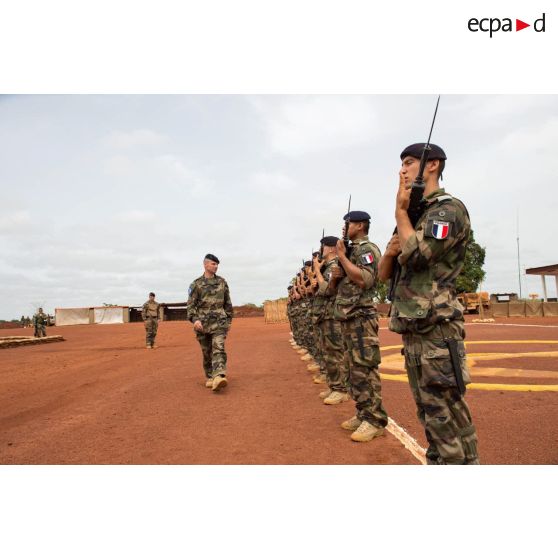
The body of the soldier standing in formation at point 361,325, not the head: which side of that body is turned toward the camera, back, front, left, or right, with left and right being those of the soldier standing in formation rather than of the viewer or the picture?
left

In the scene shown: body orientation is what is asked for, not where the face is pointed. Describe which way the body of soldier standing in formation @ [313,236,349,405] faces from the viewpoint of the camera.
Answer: to the viewer's left

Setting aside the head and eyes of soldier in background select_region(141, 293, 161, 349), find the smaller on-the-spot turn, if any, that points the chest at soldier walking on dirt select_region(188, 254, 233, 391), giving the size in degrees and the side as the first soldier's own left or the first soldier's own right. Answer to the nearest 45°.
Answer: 0° — they already face them

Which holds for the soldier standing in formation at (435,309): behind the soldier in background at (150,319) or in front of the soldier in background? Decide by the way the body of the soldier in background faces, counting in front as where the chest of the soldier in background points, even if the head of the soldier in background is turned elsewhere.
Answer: in front

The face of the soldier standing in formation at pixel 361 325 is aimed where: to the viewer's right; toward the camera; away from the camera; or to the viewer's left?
to the viewer's left

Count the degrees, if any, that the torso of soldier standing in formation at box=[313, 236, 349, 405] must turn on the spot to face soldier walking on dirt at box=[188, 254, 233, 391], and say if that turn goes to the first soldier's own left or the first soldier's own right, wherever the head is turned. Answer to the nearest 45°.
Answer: approximately 45° to the first soldier's own right

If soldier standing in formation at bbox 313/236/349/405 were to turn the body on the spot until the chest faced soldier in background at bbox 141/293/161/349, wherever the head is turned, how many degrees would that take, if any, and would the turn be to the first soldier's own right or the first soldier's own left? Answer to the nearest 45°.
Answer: approximately 45° to the first soldier's own right

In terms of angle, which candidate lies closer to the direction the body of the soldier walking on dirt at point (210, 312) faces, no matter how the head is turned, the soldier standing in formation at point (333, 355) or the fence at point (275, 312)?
the soldier standing in formation

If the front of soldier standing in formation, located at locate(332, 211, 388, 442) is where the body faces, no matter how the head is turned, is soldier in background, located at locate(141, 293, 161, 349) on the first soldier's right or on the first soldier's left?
on the first soldier's right

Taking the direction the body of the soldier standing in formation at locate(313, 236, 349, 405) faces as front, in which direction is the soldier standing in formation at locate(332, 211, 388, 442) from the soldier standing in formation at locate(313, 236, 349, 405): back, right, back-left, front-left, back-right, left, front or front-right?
left

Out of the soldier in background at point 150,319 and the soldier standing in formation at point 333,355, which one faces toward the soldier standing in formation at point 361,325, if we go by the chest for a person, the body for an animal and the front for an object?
the soldier in background
